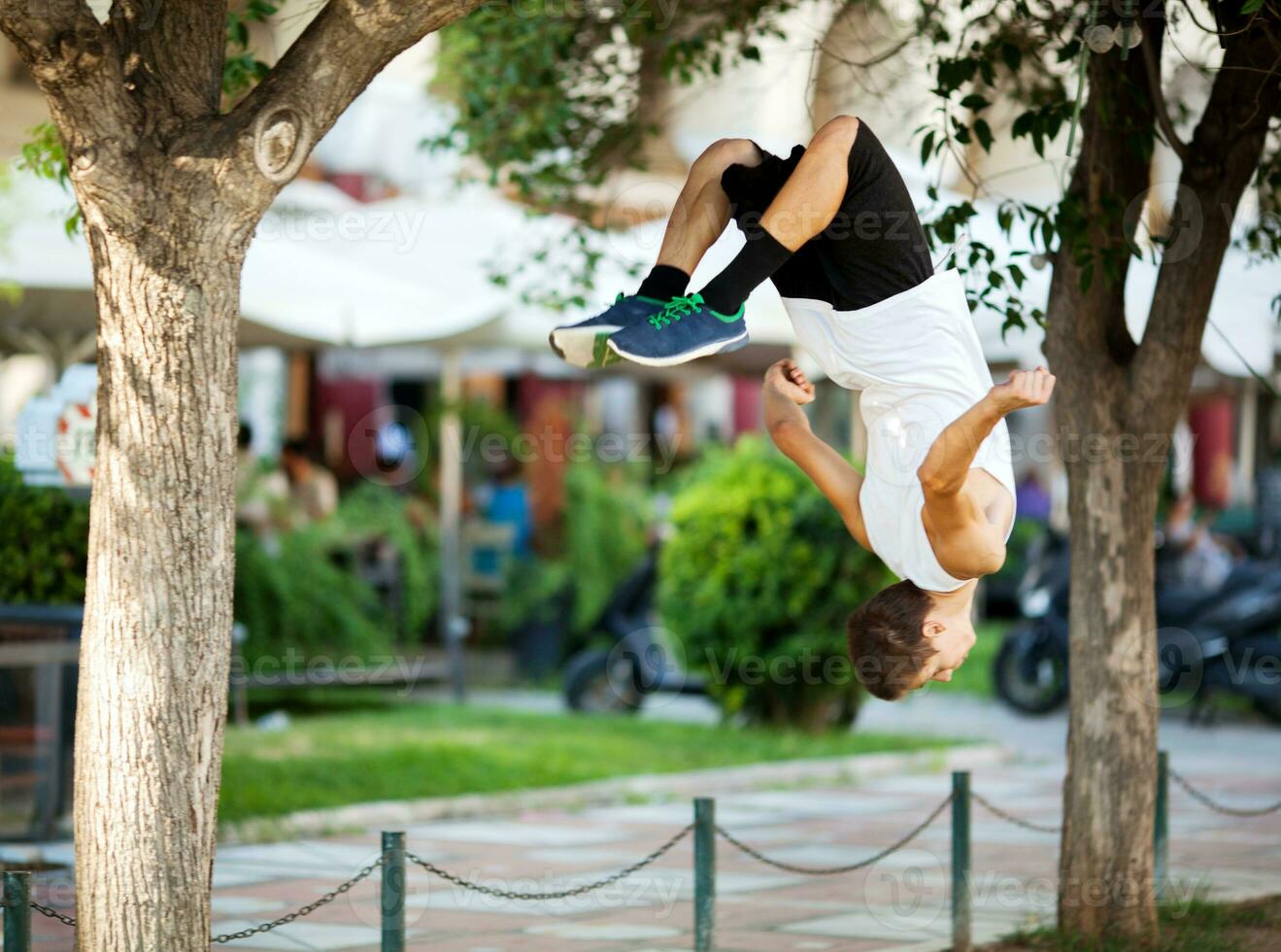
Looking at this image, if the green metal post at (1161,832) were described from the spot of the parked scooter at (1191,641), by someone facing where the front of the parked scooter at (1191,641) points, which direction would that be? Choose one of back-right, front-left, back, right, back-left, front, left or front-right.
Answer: left

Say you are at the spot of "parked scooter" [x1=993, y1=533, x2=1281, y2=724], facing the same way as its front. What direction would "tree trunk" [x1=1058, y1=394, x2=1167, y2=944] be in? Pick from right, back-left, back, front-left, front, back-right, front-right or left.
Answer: left

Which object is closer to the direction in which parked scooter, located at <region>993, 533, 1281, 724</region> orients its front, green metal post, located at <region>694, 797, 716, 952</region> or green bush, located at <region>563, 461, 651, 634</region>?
the green bush

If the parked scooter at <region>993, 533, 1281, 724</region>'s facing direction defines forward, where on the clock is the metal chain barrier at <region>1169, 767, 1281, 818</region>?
The metal chain barrier is roughly at 9 o'clock from the parked scooter.

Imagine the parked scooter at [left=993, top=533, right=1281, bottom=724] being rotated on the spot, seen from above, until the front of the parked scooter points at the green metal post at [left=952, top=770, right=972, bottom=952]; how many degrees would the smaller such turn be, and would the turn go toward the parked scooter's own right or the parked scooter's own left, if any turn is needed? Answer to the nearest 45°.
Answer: approximately 90° to the parked scooter's own left

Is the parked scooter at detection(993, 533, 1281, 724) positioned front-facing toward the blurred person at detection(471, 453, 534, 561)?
yes

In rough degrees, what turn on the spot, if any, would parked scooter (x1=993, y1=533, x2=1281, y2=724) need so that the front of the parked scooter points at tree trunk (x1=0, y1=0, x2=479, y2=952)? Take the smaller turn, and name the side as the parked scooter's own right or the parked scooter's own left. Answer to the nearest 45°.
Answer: approximately 90° to the parked scooter's own left

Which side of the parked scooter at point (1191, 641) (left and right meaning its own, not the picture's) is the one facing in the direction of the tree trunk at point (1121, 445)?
left

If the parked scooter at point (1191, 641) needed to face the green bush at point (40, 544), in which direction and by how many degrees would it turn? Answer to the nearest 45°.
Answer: approximately 45° to its left

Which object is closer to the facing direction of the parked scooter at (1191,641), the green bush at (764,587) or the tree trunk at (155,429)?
the green bush

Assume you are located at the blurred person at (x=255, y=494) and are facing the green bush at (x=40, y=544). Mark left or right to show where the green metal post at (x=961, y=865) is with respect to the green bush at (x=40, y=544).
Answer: left

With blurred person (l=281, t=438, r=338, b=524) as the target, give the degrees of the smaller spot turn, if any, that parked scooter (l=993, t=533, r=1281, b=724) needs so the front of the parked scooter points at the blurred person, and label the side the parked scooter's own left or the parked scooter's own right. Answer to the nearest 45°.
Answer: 0° — it already faces them

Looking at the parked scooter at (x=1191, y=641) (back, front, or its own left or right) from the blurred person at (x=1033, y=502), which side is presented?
right

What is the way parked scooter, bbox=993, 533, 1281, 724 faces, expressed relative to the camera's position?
facing to the left of the viewer

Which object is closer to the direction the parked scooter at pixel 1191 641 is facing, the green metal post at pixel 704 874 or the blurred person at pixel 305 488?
the blurred person
